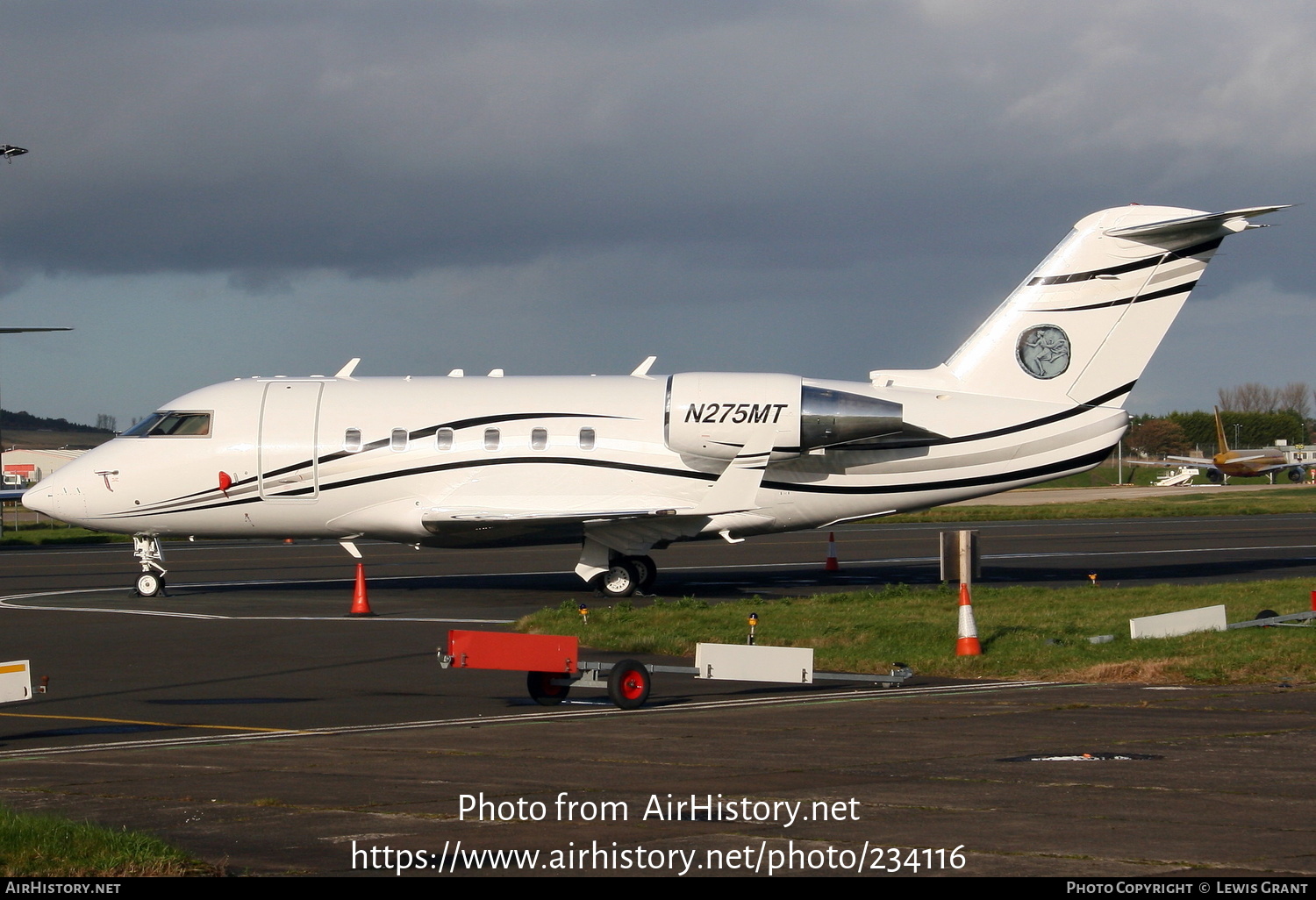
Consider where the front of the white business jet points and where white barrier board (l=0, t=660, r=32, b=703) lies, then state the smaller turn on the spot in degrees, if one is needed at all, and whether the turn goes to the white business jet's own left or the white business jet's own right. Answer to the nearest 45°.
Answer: approximately 90° to the white business jet's own left

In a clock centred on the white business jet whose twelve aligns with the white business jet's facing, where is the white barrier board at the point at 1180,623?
The white barrier board is roughly at 8 o'clock from the white business jet.

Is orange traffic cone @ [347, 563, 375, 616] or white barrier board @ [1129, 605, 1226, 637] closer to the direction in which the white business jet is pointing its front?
the orange traffic cone

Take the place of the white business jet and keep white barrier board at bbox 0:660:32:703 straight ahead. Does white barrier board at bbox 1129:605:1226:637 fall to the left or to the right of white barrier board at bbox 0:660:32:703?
left

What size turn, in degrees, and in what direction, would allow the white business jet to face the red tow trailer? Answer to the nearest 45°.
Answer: approximately 90° to its left

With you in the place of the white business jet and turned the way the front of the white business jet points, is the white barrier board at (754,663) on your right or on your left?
on your left

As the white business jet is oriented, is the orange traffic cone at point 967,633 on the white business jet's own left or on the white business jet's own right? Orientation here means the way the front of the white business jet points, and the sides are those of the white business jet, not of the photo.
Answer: on the white business jet's own left

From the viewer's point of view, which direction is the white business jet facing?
to the viewer's left
